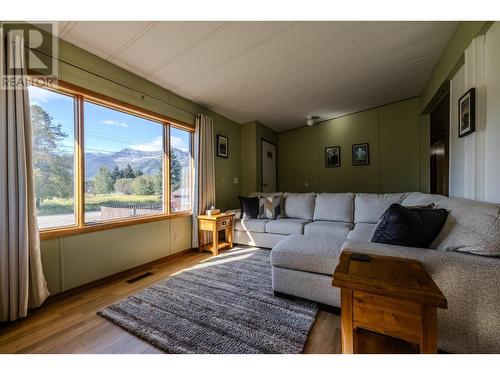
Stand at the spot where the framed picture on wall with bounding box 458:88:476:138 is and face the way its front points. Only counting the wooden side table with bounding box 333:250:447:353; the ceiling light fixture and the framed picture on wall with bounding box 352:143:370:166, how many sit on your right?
2

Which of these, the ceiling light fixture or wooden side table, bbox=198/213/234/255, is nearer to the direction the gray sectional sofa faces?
the wooden side table

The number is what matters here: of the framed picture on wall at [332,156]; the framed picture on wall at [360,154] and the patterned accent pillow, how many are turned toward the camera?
3

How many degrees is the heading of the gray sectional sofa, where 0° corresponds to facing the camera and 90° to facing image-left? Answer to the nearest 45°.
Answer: approximately 45°

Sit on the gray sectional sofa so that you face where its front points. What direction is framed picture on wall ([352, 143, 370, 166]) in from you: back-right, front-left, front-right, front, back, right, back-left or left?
back-right

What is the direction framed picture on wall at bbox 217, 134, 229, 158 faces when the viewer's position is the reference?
facing the viewer and to the right of the viewer

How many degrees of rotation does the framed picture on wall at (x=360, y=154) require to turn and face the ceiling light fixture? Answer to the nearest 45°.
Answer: approximately 45° to its right

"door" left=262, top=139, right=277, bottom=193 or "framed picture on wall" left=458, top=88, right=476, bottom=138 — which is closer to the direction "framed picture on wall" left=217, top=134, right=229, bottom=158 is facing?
the framed picture on wall

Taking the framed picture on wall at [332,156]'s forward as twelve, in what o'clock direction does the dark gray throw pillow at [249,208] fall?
The dark gray throw pillow is roughly at 1 o'clock from the framed picture on wall.

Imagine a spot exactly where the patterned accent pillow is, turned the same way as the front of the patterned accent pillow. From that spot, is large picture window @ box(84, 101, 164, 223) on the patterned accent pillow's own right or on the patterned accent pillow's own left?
on the patterned accent pillow's own right

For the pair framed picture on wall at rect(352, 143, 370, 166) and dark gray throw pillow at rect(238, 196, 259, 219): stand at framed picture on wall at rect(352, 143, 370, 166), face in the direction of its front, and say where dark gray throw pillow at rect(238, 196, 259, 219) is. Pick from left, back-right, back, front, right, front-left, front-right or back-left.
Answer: front-right

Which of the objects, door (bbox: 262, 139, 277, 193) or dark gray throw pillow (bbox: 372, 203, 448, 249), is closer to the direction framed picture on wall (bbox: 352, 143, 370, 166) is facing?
the dark gray throw pillow

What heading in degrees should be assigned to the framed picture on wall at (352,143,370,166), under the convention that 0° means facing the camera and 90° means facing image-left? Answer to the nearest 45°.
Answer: approximately 0°
